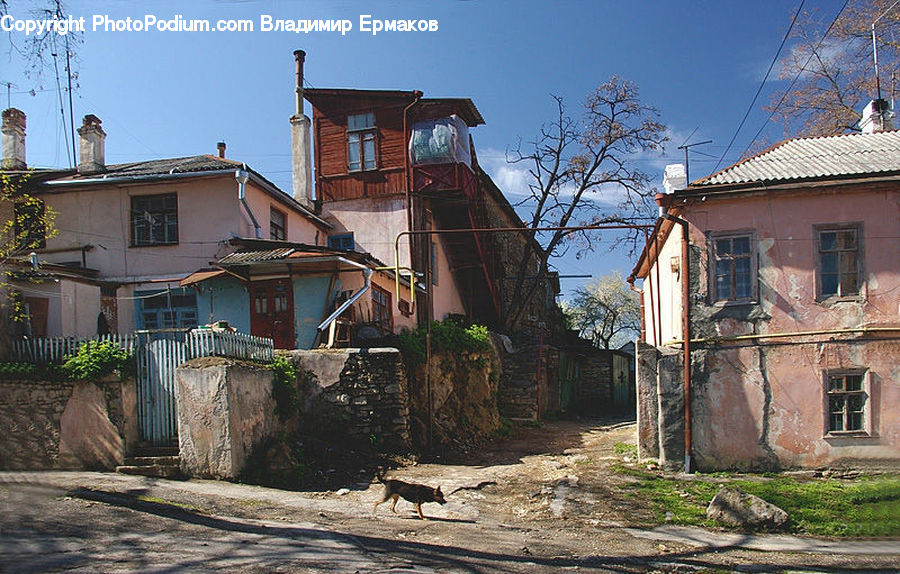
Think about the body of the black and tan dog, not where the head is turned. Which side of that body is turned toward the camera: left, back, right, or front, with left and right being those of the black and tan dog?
right

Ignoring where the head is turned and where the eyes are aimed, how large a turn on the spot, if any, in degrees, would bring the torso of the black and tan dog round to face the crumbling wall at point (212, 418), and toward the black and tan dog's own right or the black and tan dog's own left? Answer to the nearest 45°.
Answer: approximately 135° to the black and tan dog's own left

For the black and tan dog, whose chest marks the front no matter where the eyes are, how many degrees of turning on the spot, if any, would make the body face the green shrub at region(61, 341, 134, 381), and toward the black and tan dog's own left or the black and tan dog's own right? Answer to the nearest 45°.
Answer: approximately 135° to the black and tan dog's own left

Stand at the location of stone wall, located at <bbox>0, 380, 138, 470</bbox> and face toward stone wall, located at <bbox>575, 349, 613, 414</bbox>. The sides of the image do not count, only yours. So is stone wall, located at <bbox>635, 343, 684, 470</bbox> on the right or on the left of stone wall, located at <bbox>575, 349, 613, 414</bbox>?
right

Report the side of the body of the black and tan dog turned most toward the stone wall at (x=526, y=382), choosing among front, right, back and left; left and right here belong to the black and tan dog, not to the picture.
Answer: left

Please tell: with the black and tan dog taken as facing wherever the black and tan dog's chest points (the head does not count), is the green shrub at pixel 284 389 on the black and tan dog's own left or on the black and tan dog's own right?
on the black and tan dog's own left

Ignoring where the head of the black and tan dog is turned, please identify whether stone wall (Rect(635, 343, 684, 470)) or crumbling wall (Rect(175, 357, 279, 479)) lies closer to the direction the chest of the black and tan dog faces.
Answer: the stone wall

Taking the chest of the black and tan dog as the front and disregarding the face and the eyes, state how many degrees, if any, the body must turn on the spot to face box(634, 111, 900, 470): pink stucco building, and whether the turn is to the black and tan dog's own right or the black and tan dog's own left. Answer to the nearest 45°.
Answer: approximately 45° to the black and tan dog's own left
